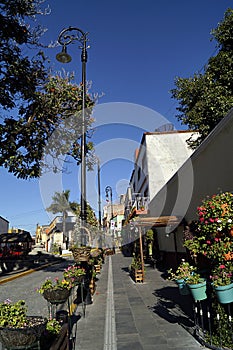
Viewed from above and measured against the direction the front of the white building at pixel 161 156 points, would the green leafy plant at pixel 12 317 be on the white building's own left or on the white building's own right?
on the white building's own left

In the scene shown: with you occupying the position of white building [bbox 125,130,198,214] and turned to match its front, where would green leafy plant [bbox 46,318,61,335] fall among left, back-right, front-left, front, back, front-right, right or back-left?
left

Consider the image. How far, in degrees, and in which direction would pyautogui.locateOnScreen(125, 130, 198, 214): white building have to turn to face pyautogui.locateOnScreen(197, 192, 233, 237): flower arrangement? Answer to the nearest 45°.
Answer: approximately 90° to its left

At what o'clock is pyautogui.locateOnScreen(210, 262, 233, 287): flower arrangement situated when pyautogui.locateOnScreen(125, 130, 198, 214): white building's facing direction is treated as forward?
The flower arrangement is roughly at 9 o'clock from the white building.

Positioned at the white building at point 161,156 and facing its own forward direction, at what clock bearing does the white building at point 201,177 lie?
the white building at point 201,177 is roughly at 9 o'clock from the white building at point 161,156.

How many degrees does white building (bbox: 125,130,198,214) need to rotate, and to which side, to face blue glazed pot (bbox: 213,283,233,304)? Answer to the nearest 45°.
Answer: approximately 90° to its left

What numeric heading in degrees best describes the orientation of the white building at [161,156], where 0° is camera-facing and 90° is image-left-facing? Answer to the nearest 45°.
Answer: approximately 90°

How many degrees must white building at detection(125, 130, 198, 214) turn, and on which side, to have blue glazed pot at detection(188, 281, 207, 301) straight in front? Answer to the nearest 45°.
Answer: approximately 90° to its left

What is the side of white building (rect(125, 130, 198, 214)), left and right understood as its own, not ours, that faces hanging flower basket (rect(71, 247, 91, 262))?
left

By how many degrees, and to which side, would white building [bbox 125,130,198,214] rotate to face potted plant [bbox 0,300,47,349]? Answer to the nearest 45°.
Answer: approximately 90° to its left
